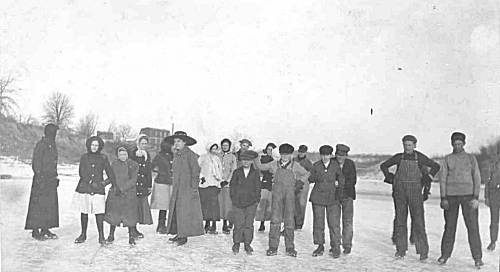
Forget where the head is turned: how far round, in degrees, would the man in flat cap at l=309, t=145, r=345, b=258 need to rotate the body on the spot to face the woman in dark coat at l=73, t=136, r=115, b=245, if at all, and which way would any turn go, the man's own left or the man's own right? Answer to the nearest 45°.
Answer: approximately 90° to the man's own right

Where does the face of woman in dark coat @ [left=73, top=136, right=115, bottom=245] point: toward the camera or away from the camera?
toward the camera

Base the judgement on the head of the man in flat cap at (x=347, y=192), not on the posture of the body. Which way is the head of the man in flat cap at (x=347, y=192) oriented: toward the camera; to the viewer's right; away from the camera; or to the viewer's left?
toward the camera

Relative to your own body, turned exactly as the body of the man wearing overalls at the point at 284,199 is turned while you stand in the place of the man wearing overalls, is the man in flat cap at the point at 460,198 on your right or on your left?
on your left

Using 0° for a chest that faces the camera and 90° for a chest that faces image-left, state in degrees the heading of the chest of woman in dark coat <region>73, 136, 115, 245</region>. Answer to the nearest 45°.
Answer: approximately 0°

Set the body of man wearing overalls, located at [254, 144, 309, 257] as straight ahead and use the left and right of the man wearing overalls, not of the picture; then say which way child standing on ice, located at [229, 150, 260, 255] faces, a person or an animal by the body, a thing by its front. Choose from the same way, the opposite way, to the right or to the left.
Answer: the same way

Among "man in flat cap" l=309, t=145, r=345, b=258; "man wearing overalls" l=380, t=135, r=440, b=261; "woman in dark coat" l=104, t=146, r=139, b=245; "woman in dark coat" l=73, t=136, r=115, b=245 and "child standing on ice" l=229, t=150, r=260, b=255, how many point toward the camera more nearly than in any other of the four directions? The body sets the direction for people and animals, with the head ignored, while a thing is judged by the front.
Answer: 5

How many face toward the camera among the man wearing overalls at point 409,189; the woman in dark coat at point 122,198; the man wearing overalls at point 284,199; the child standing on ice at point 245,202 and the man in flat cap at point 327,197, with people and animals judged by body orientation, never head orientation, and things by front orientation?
5

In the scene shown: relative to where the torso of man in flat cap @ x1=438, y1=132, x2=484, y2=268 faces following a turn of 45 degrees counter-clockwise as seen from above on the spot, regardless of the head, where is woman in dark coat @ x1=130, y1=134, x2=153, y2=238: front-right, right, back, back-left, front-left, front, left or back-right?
back-right

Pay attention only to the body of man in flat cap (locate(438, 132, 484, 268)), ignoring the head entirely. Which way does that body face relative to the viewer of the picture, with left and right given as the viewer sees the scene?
facing the viewer

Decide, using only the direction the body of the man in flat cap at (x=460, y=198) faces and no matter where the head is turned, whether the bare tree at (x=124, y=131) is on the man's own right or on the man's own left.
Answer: on the man's own right

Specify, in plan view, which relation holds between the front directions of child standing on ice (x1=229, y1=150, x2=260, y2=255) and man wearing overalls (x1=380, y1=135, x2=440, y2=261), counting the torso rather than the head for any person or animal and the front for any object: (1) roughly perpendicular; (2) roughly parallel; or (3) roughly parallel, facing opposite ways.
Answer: roughly parallel

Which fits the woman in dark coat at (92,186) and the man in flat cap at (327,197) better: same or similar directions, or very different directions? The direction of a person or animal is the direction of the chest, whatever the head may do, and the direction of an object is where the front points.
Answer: same or similar directions

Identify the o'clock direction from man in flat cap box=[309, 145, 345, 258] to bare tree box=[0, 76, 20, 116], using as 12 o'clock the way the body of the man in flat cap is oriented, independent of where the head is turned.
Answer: The bare tree is roughly at 5 o'clock from the man in flat cap.

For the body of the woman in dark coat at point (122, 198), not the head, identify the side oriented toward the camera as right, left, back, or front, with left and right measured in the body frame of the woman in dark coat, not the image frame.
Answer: front

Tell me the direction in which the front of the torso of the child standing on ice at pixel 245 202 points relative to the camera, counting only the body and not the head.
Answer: toward the camera

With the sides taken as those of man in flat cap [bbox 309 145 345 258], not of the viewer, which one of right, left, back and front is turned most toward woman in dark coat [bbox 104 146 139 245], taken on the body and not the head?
right
